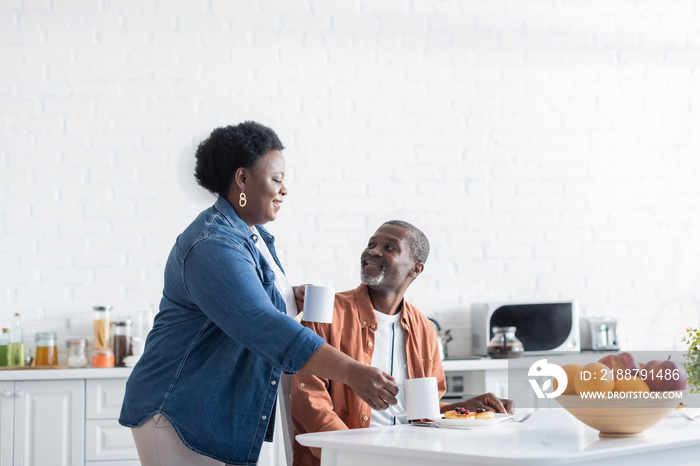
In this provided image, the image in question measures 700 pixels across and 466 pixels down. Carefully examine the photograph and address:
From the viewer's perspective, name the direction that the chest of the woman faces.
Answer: to the viewer's right

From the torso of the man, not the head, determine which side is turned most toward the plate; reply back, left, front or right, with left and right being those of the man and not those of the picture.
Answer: front

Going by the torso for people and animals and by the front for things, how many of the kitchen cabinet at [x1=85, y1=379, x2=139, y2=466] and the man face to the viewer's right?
0

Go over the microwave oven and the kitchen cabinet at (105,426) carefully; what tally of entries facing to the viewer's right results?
0

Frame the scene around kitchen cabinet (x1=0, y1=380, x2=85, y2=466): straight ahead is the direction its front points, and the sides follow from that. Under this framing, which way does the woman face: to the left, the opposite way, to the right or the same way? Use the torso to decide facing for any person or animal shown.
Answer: to the left

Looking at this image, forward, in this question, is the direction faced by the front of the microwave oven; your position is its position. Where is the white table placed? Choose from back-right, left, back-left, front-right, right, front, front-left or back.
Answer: front

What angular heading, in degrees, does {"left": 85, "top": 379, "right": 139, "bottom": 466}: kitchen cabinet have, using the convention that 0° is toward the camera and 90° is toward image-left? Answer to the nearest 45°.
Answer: approximately 0°

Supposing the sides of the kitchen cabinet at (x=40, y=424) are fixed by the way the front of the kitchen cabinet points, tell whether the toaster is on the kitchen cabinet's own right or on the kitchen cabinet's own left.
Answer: on the kitchen cabinet's own left

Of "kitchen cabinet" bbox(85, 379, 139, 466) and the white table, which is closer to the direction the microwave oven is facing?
the white table

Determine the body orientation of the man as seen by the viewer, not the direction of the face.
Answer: toward the camera

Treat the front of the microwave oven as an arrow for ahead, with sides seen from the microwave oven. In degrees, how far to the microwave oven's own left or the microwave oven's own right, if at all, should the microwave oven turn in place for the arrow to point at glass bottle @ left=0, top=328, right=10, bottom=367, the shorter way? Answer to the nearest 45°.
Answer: approximately 90° to the microwave oven's own right

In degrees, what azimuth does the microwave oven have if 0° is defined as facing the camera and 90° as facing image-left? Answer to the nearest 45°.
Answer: approximately 0°

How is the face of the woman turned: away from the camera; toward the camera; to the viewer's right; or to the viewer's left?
to the viewer's right
